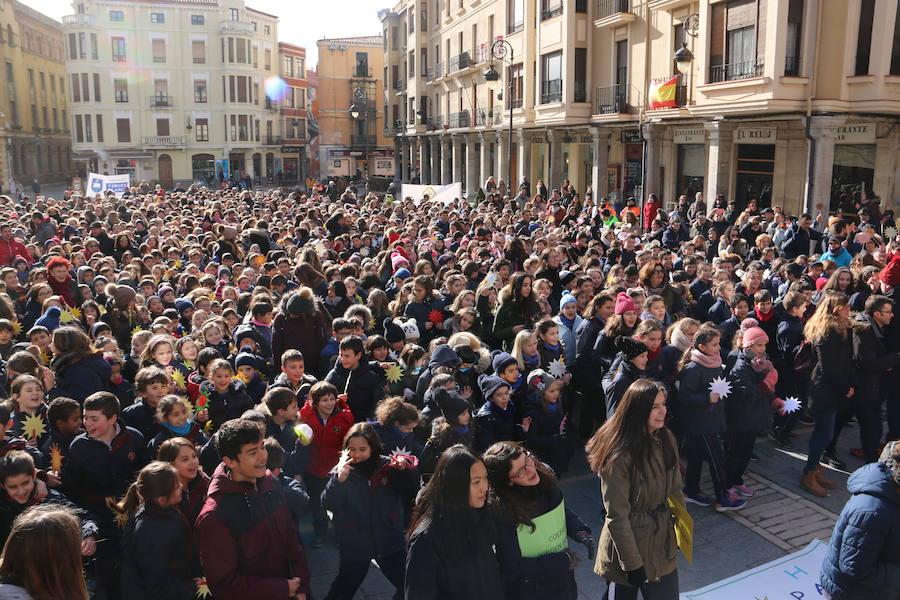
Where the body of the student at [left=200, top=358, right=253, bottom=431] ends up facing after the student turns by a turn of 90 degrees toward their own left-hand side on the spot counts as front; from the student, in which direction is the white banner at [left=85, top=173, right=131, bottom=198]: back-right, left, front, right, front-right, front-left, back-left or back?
left

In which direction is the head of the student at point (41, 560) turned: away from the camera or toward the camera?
away from the camera

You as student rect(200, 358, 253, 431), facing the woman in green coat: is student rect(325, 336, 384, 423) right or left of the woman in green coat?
left

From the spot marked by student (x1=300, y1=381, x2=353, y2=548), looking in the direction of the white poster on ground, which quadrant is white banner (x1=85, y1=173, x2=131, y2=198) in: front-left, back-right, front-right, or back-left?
back-left

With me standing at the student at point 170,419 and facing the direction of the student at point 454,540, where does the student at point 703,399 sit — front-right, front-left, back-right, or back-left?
front-left

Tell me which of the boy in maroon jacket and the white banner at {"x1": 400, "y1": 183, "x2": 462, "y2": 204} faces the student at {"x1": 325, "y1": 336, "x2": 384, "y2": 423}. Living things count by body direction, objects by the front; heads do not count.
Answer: the white banner

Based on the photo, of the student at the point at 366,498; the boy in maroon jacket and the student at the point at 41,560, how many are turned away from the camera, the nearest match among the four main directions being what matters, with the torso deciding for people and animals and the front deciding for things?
1

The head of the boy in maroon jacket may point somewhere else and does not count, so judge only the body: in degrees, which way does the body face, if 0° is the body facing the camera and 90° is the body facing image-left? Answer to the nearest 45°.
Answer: approximately 315°

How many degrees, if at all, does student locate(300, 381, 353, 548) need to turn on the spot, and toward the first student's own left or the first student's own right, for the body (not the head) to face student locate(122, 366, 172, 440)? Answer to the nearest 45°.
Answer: approximately 90° to the first student's own right

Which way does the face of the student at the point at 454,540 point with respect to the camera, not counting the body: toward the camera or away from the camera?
toward the camera

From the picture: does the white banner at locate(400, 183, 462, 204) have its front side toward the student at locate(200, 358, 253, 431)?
yes

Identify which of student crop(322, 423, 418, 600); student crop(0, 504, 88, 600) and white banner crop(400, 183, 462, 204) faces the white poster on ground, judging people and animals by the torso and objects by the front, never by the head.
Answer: the white banner

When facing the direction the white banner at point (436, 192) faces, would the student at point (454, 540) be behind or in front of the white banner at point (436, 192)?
in front

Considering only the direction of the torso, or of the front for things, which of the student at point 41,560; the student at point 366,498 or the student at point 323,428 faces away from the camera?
the student at point 41,560

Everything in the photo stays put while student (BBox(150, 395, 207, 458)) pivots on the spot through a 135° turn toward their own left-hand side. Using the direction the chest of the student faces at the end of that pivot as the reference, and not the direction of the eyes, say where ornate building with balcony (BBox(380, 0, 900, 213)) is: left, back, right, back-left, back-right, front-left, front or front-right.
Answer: front-right

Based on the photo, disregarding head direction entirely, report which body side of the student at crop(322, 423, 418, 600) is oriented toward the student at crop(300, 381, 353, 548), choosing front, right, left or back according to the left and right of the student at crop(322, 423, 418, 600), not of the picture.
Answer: back

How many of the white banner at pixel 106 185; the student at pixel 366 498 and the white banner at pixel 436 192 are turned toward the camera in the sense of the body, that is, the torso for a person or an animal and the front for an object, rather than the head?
3

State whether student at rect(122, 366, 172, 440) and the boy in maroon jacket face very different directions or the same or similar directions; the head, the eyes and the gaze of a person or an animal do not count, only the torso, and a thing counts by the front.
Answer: same or similar directions

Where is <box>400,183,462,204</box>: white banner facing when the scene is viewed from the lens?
facing the viewer

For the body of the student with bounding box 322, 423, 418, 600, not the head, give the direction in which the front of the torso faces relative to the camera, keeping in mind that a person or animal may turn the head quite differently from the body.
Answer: toward the camera
